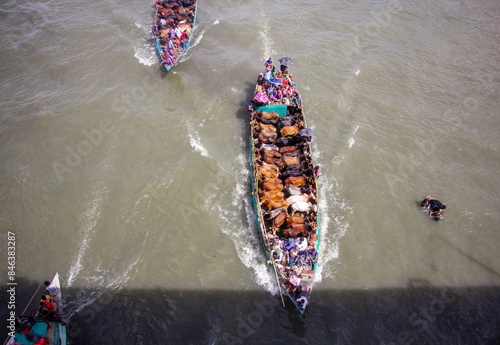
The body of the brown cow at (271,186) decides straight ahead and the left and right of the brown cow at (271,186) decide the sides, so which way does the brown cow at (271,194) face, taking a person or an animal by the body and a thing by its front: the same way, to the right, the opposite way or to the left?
the same way

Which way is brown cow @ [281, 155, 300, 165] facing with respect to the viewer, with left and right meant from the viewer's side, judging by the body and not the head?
facing to the right of the viewer

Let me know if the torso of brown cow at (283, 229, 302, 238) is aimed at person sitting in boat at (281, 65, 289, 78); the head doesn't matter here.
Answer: no

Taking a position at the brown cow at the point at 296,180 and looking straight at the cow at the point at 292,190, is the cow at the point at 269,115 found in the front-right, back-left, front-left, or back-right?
back-right

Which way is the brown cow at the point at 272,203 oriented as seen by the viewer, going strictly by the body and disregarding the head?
to the viewer's left

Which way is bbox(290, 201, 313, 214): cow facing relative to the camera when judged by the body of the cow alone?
to the viewer's right

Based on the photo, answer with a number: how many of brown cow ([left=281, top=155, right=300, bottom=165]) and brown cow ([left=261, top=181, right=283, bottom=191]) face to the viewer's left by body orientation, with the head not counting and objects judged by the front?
1

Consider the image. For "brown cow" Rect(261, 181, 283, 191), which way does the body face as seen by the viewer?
to the viewer's left

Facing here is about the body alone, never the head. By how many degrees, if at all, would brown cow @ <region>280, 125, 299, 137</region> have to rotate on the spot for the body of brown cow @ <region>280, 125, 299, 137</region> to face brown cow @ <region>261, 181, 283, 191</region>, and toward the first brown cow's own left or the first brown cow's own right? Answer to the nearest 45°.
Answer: approximately 90° to the first brown cow's own right

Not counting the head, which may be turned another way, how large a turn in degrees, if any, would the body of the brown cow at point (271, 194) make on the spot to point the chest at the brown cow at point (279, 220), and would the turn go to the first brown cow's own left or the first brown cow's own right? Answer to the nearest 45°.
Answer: approximately 90° to the first brown cow's own left

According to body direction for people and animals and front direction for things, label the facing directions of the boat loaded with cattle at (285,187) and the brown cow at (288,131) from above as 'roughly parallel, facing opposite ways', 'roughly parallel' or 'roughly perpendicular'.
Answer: roughly perpendicular

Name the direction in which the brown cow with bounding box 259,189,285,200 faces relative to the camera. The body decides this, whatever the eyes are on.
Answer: to the viewer's left
